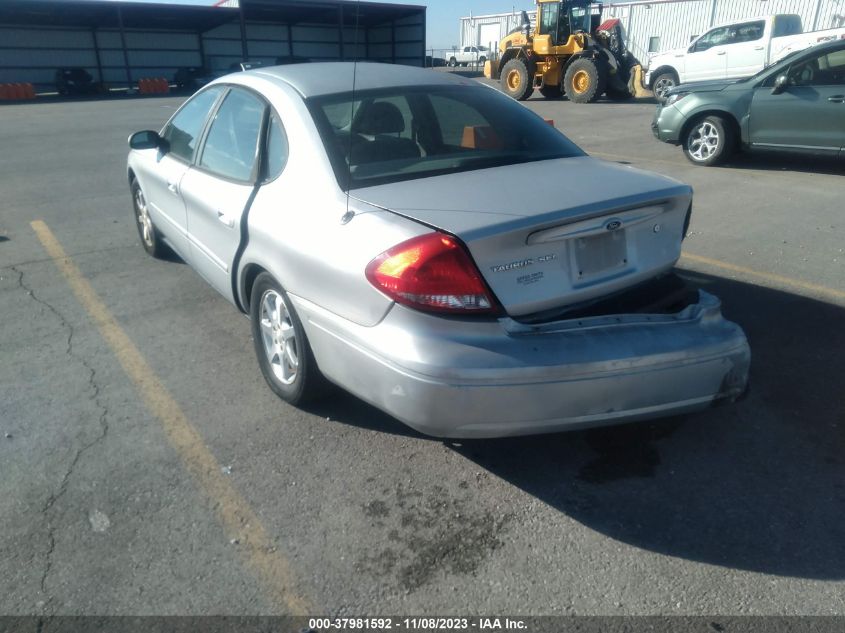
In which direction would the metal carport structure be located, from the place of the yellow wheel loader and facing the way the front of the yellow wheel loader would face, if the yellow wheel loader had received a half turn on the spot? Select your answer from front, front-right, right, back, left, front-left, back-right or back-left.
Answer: front

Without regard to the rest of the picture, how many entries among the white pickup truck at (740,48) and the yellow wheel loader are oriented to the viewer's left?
1

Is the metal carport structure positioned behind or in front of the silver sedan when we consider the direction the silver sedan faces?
in front

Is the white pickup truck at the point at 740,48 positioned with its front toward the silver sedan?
no

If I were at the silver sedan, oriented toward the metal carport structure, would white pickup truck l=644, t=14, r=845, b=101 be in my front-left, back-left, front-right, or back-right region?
front-right

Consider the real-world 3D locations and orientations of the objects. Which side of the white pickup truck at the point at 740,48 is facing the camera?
left

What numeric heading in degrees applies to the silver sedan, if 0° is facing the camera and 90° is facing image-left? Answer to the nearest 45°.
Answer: approximately 135°

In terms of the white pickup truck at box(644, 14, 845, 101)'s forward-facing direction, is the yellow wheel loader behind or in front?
in front

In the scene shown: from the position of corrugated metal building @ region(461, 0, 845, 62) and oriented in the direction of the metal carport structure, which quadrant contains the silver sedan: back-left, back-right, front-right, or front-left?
front-left

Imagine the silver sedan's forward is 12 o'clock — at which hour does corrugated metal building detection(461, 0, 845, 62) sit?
The corrugated metal building is roughly at 2 o'clock from the silver sedan.

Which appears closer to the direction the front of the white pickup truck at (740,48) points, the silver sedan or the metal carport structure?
the metal carport structure

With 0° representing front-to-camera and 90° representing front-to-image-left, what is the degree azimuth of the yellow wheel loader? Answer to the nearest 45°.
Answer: approximately 315°

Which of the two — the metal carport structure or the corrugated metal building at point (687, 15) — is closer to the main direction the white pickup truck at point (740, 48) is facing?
the metal carport structure
